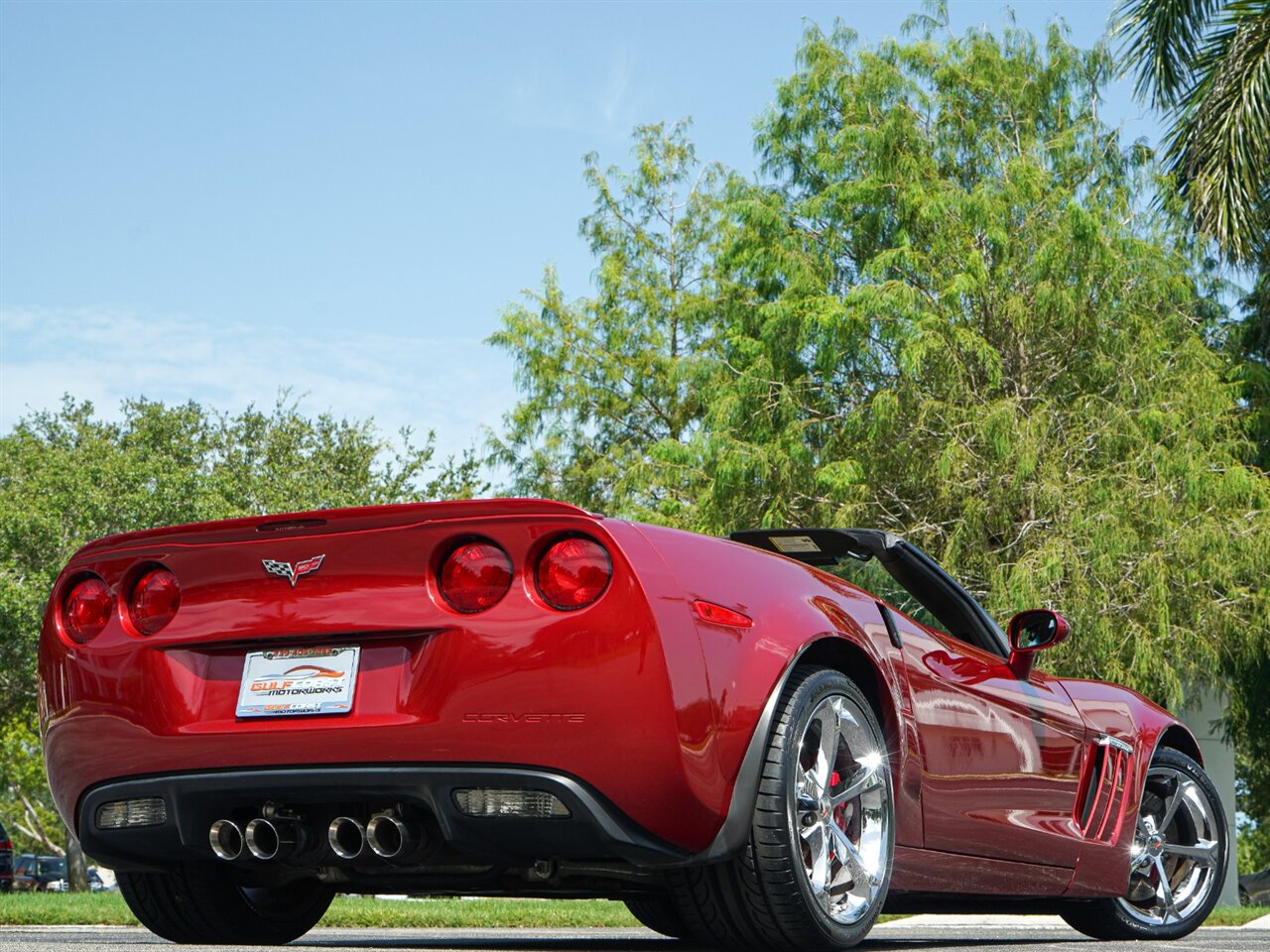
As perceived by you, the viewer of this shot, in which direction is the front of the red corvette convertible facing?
facing away from the viewer and to the right of the viewer

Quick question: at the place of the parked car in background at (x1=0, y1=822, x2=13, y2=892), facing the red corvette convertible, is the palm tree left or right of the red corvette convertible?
left

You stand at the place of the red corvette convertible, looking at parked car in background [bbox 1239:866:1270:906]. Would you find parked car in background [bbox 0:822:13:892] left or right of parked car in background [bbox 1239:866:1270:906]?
left

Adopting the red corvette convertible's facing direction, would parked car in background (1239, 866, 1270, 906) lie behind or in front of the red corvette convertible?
in front

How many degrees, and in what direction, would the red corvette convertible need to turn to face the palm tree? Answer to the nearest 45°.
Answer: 0° — it already faces it

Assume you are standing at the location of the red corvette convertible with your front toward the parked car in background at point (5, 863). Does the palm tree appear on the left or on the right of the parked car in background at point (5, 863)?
right

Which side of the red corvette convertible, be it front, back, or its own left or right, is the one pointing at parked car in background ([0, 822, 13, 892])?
left
